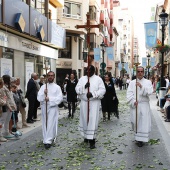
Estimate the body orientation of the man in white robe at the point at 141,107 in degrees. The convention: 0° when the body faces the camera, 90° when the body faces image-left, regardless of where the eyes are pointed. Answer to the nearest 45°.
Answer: approximately 0°

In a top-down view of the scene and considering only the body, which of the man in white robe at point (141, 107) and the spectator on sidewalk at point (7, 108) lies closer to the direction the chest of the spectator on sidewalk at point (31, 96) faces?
the man in white robe

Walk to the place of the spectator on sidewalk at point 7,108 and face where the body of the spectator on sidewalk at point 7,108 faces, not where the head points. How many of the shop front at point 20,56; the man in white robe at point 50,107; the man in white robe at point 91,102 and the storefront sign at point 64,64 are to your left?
2

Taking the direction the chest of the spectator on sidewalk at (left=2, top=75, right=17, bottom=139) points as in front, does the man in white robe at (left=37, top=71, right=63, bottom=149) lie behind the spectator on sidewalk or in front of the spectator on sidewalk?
in front

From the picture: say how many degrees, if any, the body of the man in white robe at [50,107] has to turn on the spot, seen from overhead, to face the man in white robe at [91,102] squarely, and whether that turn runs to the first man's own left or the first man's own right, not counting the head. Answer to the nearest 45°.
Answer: approximately 90° to the first man's own left

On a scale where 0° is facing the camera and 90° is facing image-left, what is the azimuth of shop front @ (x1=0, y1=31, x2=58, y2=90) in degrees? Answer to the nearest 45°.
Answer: approximately 315°

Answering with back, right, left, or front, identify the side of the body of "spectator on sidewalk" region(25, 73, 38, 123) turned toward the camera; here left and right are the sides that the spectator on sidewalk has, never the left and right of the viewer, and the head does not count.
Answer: right

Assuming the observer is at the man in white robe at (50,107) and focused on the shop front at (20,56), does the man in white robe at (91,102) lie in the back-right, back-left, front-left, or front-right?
back-right

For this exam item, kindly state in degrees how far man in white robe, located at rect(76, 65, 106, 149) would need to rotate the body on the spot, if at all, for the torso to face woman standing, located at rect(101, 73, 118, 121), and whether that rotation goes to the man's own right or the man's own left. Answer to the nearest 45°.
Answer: approximately 180°

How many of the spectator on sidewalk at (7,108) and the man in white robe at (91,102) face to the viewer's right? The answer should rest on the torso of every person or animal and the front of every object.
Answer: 1
